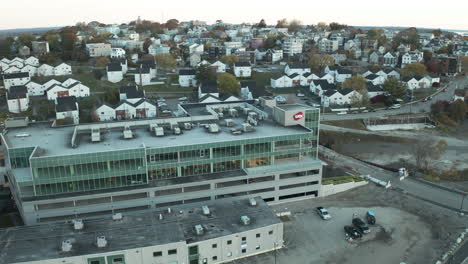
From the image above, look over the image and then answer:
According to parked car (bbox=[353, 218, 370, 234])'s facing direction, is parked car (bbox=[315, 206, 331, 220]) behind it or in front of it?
behind

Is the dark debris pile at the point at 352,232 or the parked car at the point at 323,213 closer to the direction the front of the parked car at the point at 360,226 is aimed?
the dark debris pile

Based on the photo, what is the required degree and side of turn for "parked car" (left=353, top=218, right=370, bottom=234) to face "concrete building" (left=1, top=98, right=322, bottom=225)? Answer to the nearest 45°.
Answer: approximately 135° to its right

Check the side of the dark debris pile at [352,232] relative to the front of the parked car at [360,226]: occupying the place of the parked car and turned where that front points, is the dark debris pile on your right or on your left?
on your right
